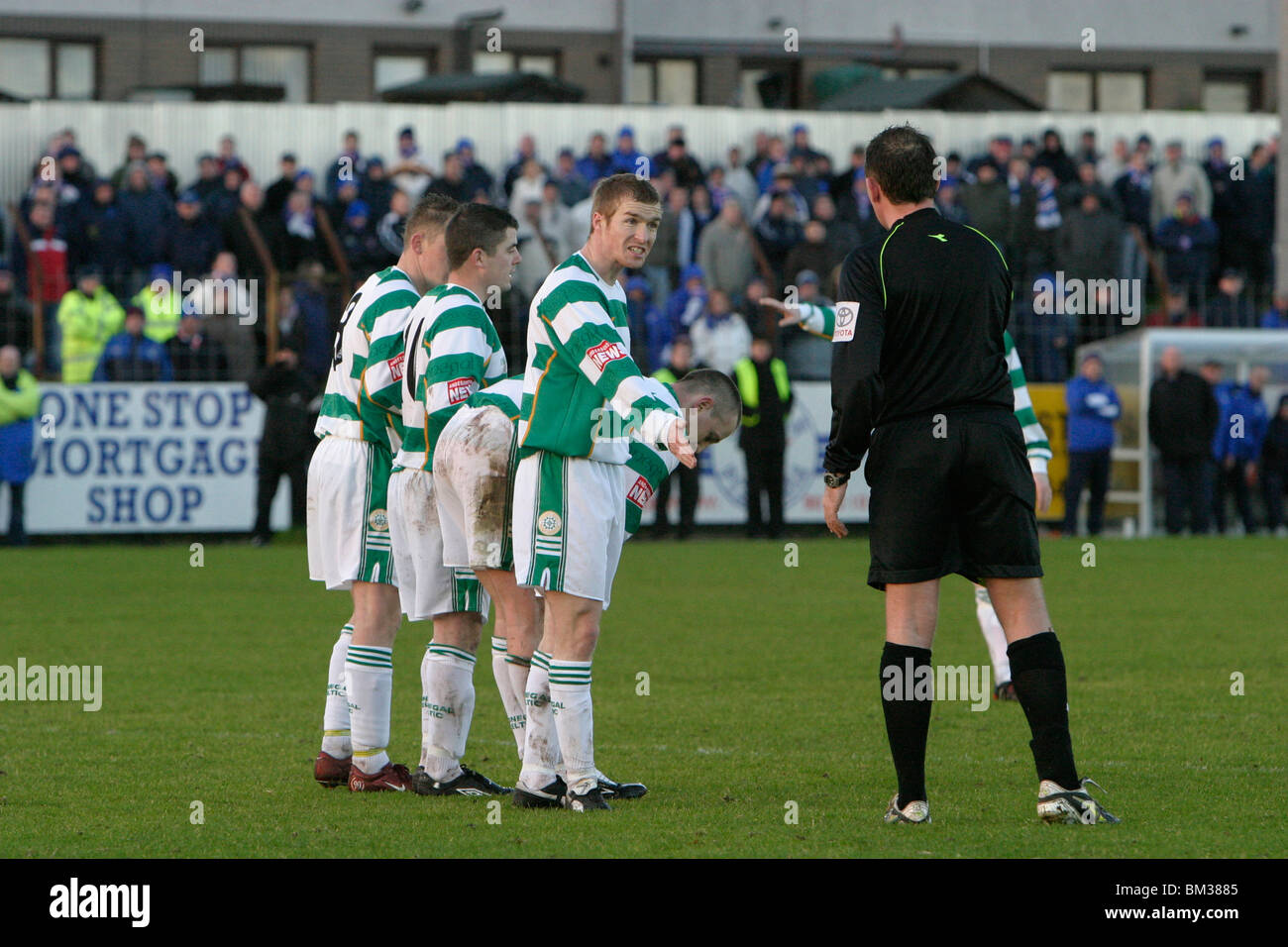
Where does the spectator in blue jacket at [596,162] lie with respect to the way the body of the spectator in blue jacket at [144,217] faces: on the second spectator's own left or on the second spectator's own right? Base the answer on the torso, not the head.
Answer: on the second spectator's own left

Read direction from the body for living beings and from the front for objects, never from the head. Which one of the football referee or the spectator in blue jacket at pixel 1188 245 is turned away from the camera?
the football referee

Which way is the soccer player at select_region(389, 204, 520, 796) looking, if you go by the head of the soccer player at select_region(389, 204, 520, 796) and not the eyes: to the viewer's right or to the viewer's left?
to the viewer's right

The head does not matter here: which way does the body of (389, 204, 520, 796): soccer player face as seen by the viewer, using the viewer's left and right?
facing to the right of the viewer

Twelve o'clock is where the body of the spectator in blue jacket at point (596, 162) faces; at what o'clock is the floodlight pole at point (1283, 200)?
The floodlight pole is roughly at 9 o'clock from the spectator in blue jacket.

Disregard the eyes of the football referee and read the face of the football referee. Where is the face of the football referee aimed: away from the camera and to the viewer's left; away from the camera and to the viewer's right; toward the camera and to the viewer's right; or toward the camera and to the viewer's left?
away from the camera and to the viewer's left

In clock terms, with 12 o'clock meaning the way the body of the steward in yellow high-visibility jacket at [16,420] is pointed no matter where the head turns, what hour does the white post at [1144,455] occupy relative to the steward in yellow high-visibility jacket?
The white post is roughly at 9 o'clock from the steward in yellow high-visibility jacket.

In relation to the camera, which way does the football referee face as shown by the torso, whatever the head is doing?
away from the camera

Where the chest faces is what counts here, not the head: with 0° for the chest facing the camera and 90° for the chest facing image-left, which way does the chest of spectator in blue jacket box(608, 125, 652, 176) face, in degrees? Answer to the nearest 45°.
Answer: approximately 0°

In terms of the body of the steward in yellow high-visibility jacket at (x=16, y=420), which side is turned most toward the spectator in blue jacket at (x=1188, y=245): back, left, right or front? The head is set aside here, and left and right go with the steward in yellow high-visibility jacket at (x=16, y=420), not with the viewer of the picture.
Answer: left

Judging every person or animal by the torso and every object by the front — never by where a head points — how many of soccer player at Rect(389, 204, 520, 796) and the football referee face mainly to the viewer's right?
1

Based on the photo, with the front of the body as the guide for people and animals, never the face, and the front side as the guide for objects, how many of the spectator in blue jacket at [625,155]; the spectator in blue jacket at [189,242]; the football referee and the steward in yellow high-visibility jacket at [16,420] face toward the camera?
3
